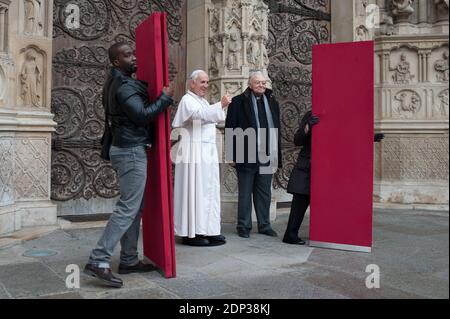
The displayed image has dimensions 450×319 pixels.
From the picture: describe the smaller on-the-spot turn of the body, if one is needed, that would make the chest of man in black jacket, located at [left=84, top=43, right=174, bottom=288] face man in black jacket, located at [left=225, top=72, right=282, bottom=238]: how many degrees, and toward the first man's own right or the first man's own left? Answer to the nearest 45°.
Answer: approximately 45° to the first man's own left

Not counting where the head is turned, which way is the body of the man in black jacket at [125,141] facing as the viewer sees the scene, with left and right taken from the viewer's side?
facing to the right of the viewer

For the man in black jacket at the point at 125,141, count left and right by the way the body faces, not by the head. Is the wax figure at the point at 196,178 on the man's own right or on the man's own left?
on the man's own left

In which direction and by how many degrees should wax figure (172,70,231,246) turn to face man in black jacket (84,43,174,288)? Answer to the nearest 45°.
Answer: approximately 45° to its right

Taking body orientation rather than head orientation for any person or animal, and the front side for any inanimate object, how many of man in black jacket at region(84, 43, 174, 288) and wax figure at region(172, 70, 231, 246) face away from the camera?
0

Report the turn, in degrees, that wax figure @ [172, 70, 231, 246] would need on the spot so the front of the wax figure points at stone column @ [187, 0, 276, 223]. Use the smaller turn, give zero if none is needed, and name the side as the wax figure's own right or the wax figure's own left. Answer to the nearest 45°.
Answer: approximately 135° to the wax figure's own left

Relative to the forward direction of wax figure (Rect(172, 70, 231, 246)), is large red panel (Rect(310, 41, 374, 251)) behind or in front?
in front

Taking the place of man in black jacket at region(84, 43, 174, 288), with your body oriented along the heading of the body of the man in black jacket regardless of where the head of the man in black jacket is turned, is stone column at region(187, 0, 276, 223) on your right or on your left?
on your left

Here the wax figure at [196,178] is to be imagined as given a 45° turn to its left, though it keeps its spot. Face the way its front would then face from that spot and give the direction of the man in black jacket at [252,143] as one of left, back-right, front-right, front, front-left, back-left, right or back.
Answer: front-left

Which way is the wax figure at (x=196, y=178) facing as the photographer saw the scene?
facing the viewer and to the right of the viewer
